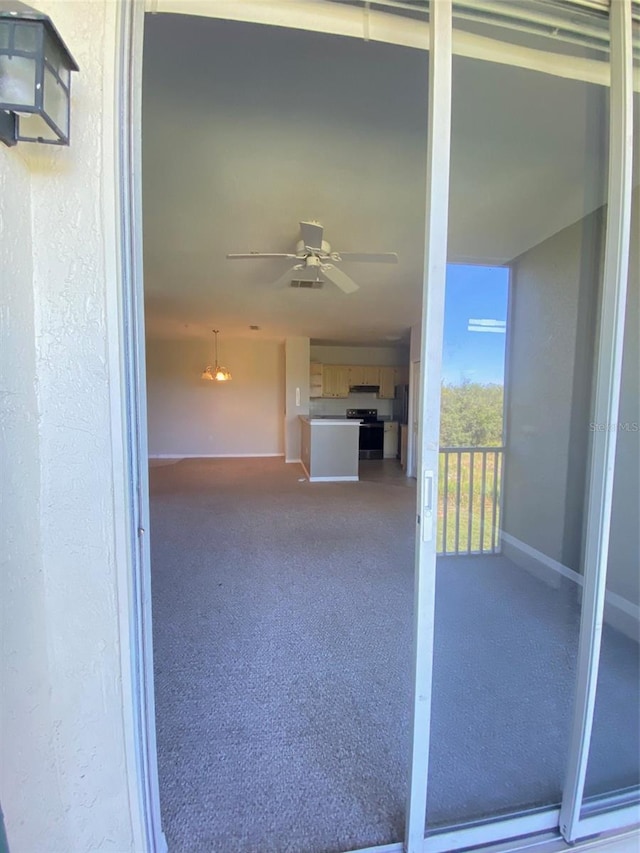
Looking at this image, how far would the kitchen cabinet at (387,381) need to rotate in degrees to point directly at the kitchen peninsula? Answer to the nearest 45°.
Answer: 0° — it already faces it

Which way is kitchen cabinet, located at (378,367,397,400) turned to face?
toward the camera

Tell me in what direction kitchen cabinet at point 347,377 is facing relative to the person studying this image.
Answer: facing the viewer

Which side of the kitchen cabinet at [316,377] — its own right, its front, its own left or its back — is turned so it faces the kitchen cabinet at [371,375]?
left

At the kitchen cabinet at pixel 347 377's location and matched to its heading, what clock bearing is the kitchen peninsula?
The kitchen peninsula is roughly at 12 o'clock from the kitchen cabinet.

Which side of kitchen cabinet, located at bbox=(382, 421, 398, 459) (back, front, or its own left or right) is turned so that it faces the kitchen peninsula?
front

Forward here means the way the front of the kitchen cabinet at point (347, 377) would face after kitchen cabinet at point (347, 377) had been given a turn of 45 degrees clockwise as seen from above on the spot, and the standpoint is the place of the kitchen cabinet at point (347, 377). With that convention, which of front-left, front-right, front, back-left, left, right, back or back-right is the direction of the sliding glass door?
front-left

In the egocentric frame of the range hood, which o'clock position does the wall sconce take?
The wall sconce is roughly at 12 o'clock from the range hood.

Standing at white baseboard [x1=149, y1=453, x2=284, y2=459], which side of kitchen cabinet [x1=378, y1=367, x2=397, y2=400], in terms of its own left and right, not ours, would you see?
right

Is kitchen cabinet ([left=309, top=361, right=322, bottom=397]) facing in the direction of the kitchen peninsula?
yes

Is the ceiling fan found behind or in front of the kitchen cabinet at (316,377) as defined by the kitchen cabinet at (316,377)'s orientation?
in front
